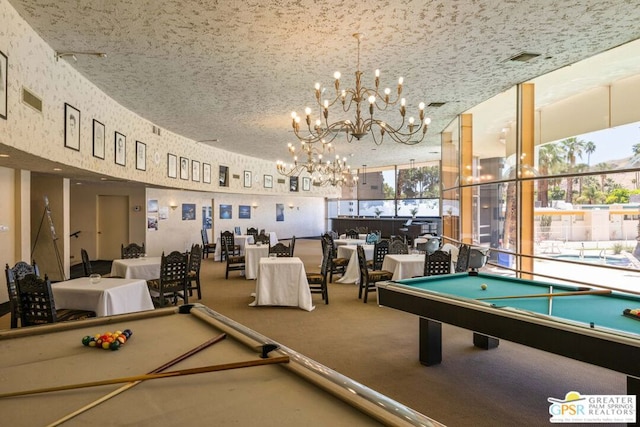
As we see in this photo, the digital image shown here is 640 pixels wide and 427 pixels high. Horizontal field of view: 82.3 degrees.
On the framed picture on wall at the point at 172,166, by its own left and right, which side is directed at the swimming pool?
front

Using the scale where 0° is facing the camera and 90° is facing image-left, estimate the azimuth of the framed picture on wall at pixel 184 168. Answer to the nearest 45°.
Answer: approximately 315°

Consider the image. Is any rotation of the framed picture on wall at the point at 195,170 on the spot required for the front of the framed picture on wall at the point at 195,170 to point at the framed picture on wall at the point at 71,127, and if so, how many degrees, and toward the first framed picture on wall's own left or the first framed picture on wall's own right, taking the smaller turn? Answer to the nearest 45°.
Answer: approximately 45° to the first framed picture on wall's own right

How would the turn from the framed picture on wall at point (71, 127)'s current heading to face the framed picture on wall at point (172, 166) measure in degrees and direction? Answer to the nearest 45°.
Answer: approximately 90° to its left

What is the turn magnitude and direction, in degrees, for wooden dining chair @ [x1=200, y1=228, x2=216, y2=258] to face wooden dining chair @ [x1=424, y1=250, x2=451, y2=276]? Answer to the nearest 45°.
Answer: approximately 45° to its right

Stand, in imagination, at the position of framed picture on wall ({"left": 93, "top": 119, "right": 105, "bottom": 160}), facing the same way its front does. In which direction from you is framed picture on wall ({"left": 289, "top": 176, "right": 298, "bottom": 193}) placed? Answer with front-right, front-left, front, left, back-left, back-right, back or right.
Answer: left

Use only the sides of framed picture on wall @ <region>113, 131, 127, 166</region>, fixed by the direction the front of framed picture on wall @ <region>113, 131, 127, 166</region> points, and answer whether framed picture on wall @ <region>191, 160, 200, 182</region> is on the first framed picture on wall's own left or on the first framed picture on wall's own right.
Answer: on the first framed picture on wall's own left

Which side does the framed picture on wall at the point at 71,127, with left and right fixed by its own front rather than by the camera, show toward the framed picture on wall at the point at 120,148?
left

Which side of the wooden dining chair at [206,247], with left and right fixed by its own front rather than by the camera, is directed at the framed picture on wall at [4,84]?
right

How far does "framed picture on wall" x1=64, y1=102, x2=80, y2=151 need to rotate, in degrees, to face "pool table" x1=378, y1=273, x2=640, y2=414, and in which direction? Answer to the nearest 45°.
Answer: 0° — it already faces it

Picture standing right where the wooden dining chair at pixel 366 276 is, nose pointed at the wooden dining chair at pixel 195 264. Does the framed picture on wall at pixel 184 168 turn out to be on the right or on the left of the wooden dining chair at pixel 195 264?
right

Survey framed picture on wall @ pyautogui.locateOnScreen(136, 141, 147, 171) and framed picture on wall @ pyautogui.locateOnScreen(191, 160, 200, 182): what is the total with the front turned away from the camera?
0

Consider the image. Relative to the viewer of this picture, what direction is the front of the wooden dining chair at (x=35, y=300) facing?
facing away from the viewer and to the right of the viewer

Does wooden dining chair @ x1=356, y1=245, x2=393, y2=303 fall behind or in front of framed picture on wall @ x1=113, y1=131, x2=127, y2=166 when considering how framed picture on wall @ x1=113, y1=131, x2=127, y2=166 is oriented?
in front

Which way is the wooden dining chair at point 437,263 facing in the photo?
away from the camera

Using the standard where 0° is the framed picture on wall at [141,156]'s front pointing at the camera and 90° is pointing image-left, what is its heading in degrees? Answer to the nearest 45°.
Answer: approximately 315°
